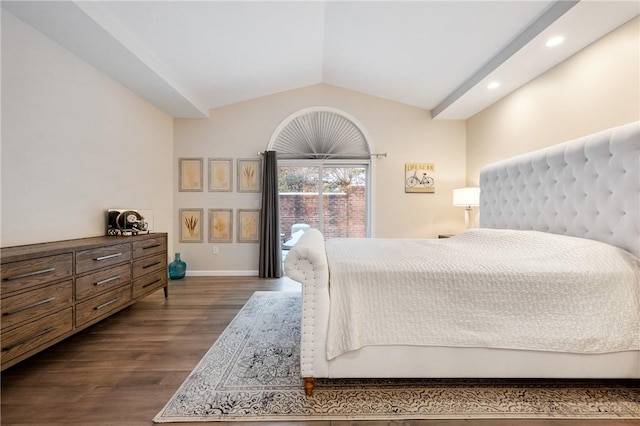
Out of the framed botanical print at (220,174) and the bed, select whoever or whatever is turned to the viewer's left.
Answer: the bed

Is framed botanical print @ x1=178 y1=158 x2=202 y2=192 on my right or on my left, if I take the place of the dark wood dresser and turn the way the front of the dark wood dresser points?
on my left

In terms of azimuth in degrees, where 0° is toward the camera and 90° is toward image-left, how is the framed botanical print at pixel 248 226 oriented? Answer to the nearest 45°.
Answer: approximately 0°

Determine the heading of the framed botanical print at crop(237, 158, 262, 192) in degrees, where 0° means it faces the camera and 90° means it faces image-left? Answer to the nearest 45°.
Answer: approximately 0°

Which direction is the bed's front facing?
to the viewer's left

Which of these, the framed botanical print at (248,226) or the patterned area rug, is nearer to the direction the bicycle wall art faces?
the patterned area rug

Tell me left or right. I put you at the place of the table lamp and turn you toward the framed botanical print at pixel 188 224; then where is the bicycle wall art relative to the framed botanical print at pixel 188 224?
right

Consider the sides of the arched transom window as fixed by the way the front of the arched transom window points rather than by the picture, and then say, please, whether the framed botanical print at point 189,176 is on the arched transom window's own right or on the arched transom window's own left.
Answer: on the arched transom window's own right
